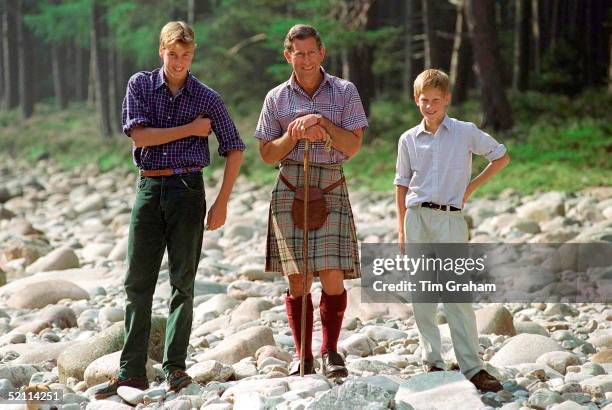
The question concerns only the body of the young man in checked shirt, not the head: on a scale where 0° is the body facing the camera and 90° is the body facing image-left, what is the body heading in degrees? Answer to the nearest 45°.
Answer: approximately 0°

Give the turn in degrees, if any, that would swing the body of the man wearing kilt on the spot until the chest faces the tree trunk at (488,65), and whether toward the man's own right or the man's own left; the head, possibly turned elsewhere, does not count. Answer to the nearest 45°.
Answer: approximately 180°

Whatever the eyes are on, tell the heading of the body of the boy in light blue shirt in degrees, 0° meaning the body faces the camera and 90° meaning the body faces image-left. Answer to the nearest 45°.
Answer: approximately 0°

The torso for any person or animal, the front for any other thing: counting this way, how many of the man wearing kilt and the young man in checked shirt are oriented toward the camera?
2

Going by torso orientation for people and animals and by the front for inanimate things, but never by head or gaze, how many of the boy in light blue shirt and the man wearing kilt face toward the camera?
2

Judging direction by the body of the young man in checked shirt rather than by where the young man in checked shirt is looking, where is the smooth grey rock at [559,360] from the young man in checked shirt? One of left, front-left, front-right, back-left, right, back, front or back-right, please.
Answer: left

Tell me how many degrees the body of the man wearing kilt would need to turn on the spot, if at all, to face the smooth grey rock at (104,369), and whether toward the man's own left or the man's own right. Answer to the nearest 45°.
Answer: approximately 90° to the man's own right
